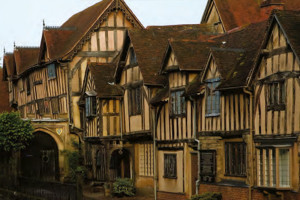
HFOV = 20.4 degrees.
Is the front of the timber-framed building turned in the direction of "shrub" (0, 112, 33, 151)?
no
